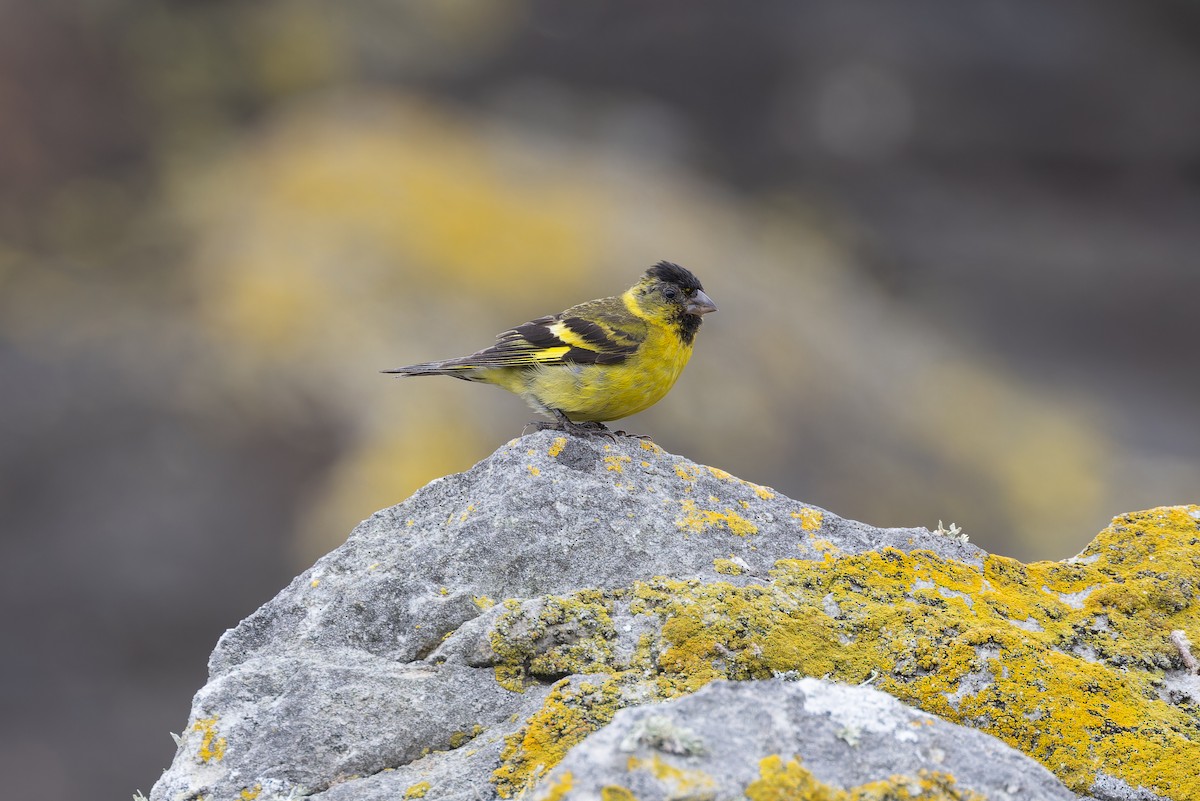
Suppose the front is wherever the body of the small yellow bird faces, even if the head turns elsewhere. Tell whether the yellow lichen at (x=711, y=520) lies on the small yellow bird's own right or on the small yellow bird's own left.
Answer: on the small yellow bird's own right

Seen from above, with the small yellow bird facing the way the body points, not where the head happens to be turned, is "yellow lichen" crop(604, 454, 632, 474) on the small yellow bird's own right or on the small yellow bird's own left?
on the small yellow bird's own right

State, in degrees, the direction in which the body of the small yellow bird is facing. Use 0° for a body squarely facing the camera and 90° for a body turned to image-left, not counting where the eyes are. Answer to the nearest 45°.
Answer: approximately 270°
